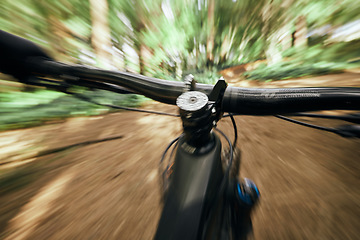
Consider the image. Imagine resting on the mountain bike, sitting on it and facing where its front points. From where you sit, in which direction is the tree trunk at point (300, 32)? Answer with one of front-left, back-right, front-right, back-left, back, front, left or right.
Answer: front-right

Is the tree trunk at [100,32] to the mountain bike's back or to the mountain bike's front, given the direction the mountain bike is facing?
to the front

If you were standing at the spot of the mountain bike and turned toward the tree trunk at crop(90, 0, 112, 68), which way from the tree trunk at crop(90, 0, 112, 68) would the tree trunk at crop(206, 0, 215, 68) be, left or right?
right

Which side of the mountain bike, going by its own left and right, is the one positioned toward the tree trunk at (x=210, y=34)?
front

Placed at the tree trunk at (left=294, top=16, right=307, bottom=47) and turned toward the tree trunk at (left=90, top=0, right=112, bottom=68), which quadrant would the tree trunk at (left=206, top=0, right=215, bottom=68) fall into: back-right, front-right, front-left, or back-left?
front-right

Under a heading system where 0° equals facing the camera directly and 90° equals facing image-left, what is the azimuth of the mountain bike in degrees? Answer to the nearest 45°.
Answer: approximately 180°
